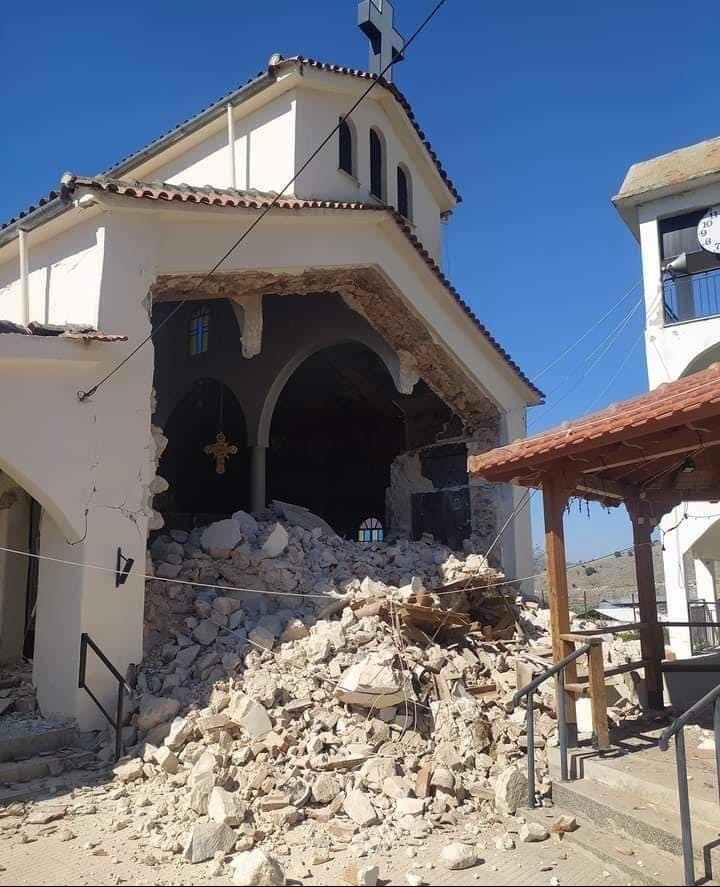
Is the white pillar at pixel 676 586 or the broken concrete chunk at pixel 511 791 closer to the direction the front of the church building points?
the broken concrete chunk

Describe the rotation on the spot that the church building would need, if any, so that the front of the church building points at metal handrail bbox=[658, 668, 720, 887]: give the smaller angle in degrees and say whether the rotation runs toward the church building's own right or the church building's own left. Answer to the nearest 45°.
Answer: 0° — it already faces it

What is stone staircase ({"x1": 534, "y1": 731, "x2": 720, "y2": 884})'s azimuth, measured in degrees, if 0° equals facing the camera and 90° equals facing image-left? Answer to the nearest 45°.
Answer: approximately 45°

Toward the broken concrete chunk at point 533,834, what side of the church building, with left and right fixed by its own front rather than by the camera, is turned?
front

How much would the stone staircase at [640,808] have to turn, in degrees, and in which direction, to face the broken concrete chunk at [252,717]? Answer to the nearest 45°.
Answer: approximately 45° to its right

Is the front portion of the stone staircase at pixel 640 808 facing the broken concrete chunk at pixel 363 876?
yes

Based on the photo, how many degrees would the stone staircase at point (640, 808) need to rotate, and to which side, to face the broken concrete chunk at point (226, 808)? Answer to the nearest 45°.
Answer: approximately 45° to its right

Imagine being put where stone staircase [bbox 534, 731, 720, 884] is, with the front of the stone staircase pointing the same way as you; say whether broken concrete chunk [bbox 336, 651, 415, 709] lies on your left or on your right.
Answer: on your right

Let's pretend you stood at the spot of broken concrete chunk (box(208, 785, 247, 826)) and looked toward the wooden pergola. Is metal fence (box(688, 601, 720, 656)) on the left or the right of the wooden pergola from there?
left

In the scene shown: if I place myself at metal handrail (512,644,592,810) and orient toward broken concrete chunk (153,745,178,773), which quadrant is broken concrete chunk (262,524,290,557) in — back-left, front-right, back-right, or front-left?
front-right

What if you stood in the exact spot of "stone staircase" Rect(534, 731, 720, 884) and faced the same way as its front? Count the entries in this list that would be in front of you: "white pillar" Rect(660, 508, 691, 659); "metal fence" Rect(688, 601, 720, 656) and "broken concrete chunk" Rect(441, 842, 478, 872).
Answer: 1

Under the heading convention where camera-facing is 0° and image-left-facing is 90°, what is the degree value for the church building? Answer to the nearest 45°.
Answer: approximately 315°

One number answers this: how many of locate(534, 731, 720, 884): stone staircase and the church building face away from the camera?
0
